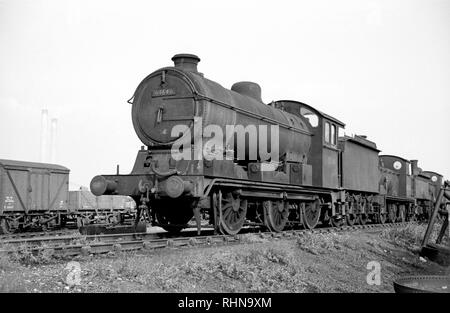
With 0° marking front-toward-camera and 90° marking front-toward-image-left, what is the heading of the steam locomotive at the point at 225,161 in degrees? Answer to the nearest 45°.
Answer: approximately 45°
